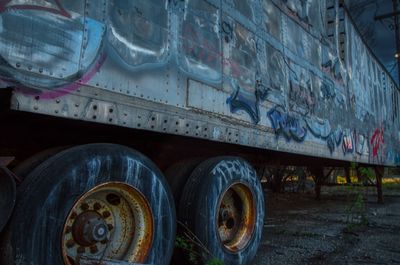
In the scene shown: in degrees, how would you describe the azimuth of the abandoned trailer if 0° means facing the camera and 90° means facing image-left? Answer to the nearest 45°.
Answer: approximately 225°
